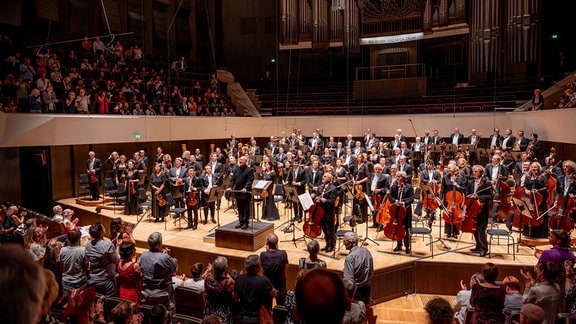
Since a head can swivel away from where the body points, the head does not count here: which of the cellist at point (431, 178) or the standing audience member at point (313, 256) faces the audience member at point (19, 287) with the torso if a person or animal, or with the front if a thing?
the cellist

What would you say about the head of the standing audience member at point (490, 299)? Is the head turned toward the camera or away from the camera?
away from the camera

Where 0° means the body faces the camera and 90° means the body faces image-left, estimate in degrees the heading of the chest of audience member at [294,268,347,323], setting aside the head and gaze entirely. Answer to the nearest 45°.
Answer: approximately 180°

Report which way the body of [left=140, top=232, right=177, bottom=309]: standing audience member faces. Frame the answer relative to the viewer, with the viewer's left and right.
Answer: facing away from the viewer and to the right of the viewer

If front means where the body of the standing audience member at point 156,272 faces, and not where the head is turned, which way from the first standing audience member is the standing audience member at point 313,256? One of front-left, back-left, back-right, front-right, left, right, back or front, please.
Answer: front-right

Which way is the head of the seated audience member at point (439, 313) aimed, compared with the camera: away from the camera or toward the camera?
away from the camera

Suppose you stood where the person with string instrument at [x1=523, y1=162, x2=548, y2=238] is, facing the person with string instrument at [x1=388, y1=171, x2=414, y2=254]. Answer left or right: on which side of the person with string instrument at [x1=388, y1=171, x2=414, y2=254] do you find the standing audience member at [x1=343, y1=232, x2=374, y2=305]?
left

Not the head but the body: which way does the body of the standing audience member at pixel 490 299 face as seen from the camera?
away from the camera

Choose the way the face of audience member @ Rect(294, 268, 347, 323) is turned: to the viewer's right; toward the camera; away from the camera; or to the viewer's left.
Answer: away from the camera

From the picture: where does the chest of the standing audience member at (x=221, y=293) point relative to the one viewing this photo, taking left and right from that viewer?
facing away from the viewer

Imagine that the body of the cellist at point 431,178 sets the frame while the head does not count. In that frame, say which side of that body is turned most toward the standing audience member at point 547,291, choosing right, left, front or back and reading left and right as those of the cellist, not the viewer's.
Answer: front

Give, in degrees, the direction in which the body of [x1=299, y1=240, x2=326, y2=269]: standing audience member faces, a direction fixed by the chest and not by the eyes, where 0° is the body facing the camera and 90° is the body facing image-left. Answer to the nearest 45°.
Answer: approximately 180°

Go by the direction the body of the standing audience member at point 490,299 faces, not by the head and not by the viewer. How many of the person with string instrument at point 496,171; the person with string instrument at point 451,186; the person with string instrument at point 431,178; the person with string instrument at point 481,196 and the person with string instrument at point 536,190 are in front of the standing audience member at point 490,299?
5

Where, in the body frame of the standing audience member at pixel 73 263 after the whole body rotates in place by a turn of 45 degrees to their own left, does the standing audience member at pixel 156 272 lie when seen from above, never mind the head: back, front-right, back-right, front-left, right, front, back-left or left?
back-right
